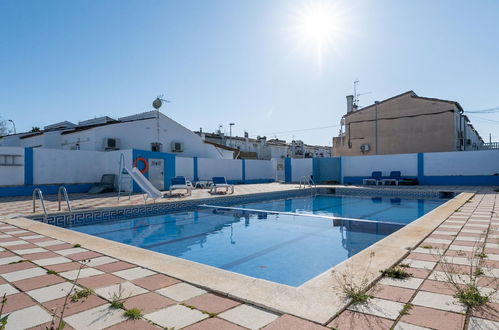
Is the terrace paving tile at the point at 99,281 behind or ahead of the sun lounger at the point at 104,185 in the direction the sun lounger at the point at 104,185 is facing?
ahead

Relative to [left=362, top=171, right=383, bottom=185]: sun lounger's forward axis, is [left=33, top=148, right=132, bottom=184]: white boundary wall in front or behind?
in front

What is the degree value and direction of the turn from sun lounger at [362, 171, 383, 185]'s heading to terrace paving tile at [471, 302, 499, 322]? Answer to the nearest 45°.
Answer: approximately 45° to its left

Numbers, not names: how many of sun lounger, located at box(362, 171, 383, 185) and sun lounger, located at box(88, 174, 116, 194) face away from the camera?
0

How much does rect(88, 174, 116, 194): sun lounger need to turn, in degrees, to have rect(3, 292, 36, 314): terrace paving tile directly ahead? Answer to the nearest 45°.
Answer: approximately 45° to its left

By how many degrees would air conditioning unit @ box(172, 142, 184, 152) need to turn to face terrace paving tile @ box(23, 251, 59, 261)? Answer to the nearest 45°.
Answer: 0° — it already faces it

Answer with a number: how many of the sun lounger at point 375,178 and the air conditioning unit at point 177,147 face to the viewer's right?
0

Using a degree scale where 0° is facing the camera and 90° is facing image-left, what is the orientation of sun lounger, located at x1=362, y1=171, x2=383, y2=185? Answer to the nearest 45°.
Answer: approximately 45°

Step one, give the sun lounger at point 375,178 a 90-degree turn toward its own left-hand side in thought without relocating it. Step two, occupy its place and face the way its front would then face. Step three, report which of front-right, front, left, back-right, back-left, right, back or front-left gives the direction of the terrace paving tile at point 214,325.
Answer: front-right

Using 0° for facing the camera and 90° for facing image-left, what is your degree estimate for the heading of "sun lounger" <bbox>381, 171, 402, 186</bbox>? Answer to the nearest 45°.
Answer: approximately 45°

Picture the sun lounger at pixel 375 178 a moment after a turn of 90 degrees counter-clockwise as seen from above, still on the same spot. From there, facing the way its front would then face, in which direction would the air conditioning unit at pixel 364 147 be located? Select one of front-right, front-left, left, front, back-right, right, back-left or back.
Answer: back-left

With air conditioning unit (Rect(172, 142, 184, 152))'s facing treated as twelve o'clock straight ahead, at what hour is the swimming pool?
The swimming pool is roughly at 12 o'clock from the air conditioning unit.
